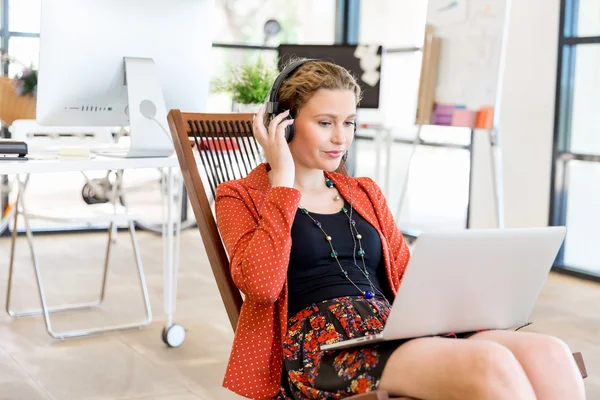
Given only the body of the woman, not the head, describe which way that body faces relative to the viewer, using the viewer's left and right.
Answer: facing the viewer and to the right of the viewer

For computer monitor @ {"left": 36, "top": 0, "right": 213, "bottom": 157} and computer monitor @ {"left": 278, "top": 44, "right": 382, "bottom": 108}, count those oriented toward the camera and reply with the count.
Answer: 1

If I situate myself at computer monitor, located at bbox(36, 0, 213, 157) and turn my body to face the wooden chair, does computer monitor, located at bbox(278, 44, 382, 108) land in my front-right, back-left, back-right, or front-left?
back-left

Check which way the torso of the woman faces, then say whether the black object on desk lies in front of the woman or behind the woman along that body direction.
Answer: behind

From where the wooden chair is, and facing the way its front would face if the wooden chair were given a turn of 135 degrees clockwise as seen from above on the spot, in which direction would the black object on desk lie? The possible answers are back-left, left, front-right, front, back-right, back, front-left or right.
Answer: front-right

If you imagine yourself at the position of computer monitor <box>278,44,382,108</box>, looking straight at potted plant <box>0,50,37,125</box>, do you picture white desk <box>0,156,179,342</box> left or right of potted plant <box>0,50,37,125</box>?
left

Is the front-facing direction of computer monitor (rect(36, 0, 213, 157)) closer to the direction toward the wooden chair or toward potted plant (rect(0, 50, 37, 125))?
the potted plant

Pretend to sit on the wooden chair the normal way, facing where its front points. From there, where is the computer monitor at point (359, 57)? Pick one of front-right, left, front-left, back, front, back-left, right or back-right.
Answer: back-left

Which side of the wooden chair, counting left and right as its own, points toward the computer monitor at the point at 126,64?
back

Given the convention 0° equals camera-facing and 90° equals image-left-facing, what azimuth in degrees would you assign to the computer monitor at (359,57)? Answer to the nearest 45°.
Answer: approximately 0°

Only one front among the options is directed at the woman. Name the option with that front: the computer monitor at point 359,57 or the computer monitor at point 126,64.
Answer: the computer monitor at point 359,57
